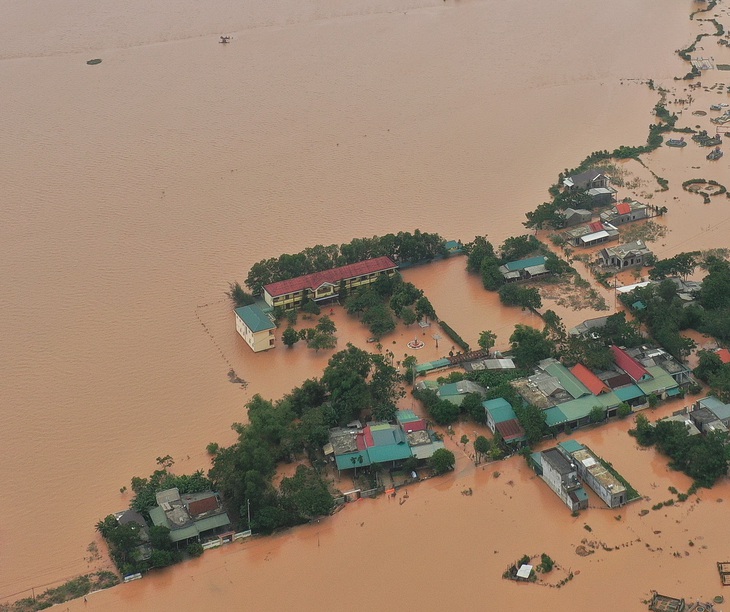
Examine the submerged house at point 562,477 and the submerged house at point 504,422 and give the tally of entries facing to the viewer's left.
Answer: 0

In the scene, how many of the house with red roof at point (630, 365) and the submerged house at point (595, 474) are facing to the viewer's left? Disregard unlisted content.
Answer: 0
